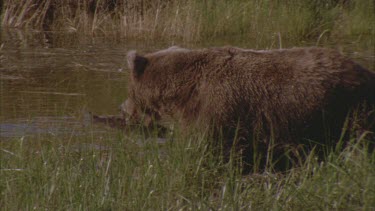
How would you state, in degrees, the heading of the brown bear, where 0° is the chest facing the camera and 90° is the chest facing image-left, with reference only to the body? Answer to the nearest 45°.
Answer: approximately 90°
